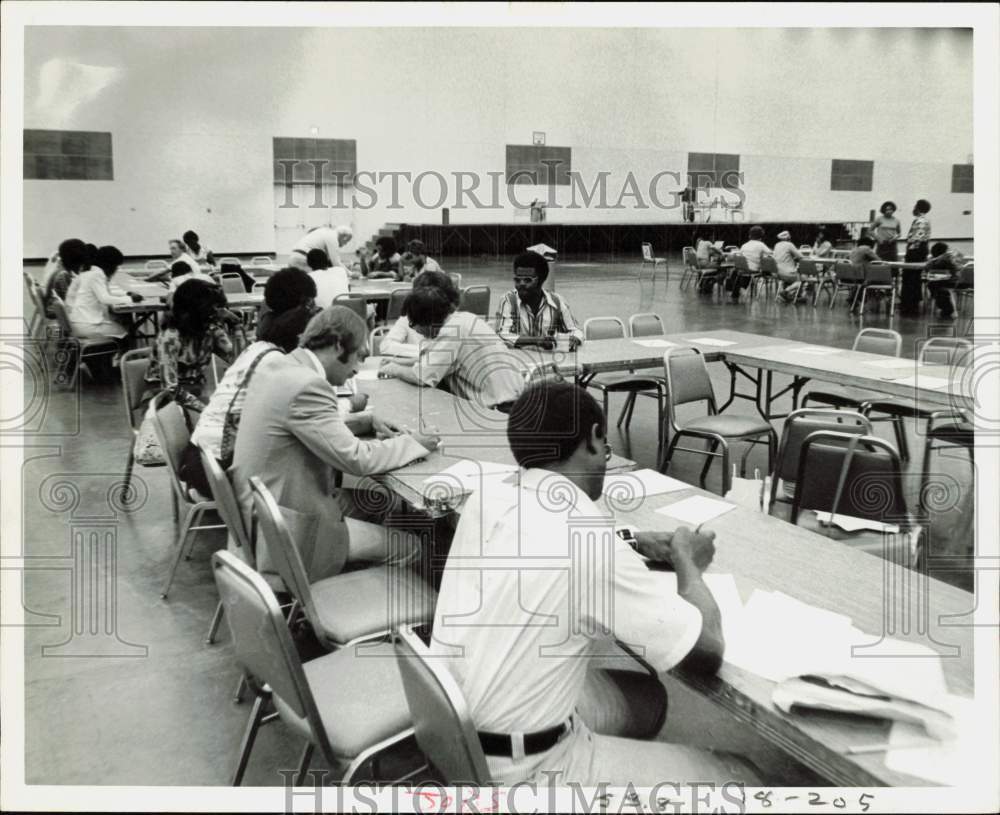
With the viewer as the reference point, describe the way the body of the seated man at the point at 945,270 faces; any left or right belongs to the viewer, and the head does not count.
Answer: facing to the left of the viewer

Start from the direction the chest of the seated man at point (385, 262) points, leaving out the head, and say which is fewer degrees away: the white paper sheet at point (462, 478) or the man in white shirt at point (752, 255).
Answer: the white paper sheet

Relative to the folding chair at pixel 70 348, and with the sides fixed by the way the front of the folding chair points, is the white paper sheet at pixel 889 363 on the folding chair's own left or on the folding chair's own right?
on the folding chair's own right

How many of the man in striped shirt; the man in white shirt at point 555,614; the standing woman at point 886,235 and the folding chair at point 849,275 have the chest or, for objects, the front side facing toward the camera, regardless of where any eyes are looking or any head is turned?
2

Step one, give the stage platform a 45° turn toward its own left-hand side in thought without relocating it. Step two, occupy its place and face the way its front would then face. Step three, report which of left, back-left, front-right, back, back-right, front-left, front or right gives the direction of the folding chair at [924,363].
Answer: front-right

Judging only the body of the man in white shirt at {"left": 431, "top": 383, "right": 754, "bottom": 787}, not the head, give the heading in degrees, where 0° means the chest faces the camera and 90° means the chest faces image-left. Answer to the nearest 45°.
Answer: approximately 225°

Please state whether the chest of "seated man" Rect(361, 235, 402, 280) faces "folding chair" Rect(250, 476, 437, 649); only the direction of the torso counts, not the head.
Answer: yes

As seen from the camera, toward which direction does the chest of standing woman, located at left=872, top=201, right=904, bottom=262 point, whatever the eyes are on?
toward the camera

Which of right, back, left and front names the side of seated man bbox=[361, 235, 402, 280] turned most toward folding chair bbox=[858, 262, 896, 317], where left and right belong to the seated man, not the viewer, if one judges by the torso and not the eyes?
left

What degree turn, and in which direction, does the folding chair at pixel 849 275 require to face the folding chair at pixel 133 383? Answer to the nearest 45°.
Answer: approximately 135° to its left

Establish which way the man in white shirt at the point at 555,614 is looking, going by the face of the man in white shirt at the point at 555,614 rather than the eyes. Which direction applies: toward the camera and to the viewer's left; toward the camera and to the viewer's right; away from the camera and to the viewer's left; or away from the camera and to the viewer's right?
away from the camera and to the viewer's right

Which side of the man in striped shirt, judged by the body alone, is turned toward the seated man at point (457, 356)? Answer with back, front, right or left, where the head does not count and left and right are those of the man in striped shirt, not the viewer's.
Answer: front

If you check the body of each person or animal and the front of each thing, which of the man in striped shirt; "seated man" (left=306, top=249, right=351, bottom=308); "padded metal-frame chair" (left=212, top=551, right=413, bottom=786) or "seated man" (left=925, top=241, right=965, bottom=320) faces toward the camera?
the man in striped shirt
